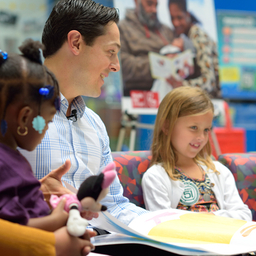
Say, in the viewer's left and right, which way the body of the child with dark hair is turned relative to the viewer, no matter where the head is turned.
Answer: facing away from the viewer and to the right of the viewer

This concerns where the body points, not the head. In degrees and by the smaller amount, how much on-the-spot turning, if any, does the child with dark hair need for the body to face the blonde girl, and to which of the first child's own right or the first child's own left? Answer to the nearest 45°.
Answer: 0° — they already face them

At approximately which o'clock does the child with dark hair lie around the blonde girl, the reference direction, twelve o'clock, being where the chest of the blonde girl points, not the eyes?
The child with dark hair is roughly at 2 o'clock from the blonde girl.
